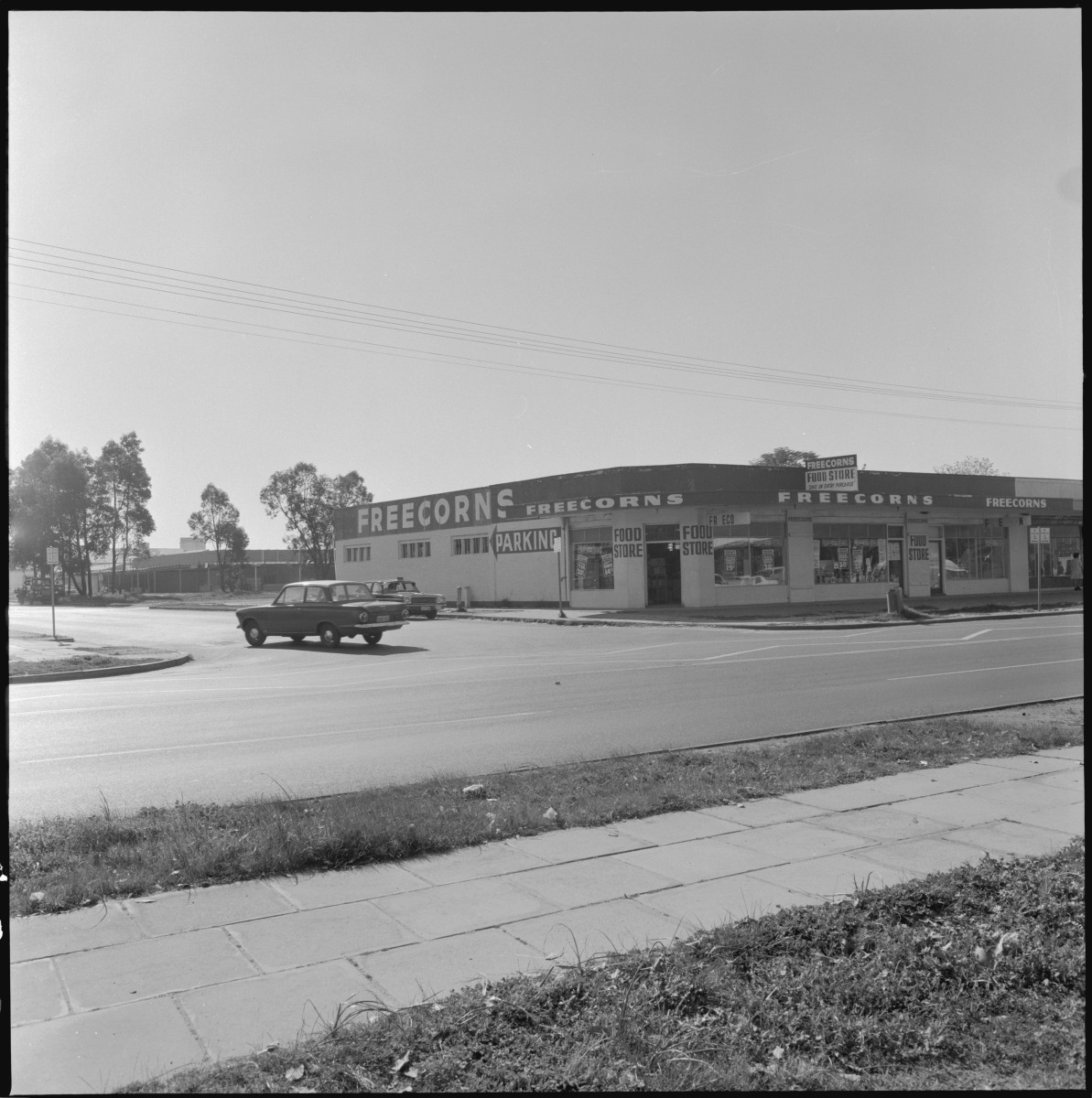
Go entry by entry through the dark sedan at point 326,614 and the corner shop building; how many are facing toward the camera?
1

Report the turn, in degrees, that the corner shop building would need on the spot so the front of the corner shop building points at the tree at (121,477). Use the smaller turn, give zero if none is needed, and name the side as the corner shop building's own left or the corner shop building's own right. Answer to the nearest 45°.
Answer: approximately 90° to the corner shop building's own right

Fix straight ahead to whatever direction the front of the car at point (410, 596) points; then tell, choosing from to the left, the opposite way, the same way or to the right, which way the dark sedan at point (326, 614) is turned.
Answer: the opposite way

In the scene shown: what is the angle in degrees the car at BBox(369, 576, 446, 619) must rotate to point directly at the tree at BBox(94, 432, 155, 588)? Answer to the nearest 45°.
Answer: approximately 180°

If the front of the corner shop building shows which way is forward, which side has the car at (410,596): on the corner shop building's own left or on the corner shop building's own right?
on the corner shop building's own right

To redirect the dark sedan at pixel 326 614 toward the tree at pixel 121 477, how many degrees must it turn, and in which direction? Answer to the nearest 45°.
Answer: approximately 45° to its right

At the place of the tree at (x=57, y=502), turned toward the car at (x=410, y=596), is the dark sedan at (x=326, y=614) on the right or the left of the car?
right

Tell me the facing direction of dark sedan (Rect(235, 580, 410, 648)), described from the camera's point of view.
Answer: facing away from the viewer and to the left of the viewer

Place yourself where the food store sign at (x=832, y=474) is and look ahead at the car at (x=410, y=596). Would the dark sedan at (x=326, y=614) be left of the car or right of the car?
left

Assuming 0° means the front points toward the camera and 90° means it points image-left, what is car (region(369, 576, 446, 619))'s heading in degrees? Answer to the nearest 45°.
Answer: approximately 315°
